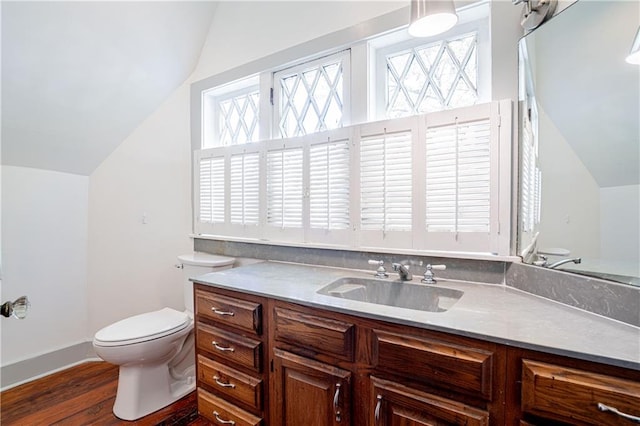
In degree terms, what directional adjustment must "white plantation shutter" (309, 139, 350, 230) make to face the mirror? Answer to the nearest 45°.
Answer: approximately 90° to its left

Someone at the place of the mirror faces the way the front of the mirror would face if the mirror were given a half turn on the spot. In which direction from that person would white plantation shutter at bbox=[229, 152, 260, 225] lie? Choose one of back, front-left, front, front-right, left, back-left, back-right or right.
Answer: back-left

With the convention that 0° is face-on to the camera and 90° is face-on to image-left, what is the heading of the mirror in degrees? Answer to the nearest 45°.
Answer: approximately 45°

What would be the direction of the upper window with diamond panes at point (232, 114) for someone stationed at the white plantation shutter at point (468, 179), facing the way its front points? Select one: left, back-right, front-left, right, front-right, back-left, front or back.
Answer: front-right

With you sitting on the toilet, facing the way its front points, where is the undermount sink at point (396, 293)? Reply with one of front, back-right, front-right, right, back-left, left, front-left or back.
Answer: left

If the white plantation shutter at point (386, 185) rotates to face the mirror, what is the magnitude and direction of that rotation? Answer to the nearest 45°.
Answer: approximately 90° to its left

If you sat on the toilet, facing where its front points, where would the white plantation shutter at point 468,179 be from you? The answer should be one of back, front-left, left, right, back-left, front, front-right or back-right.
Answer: left

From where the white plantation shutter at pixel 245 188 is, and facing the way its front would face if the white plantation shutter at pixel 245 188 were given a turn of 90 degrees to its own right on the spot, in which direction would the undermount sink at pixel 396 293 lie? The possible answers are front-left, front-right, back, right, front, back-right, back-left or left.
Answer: back

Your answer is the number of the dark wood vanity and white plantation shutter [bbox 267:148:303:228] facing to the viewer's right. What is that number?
0

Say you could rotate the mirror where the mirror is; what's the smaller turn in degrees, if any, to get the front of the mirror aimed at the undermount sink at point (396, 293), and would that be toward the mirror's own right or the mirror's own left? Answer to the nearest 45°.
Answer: approximately 45° to the mirror's own right

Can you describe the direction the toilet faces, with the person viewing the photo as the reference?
facing the viewer and to the left of the viewer
